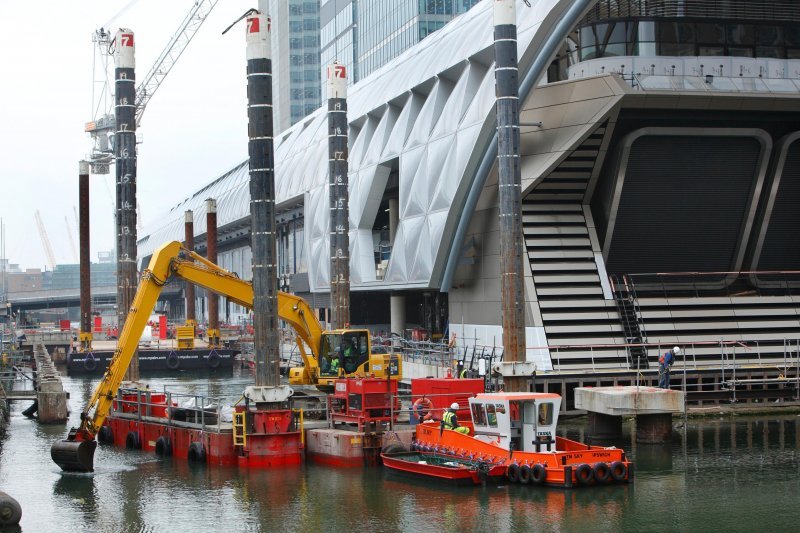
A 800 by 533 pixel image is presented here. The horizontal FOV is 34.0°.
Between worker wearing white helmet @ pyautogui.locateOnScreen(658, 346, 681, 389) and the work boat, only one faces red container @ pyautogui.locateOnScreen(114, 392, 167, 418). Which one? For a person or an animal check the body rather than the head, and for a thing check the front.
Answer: the work boat

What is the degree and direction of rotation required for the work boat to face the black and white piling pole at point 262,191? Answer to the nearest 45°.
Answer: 0° — it already faces it

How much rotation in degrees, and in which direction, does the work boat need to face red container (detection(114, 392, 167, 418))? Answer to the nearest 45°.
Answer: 0° — it already faces it
